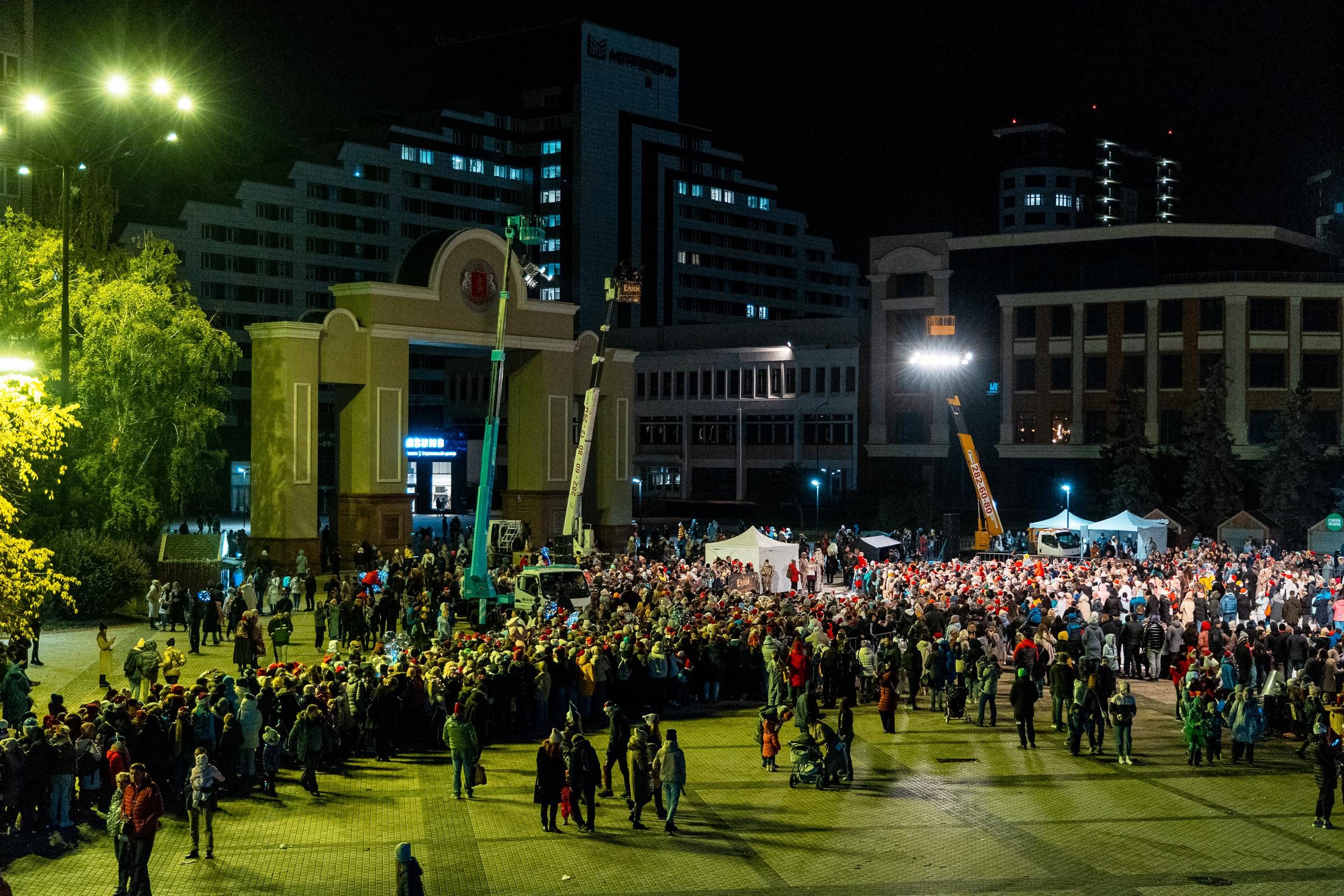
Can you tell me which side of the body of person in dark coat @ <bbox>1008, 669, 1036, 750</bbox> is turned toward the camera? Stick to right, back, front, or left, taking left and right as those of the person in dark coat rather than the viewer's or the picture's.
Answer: back

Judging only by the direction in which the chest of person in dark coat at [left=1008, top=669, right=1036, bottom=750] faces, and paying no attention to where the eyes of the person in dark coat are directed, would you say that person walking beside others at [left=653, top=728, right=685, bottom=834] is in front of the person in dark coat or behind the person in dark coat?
behind

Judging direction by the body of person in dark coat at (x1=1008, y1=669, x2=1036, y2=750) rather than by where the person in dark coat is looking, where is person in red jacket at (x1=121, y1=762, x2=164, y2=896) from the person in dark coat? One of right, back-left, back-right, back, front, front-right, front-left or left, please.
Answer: back-left

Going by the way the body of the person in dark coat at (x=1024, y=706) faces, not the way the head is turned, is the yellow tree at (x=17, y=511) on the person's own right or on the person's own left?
on the person's own left

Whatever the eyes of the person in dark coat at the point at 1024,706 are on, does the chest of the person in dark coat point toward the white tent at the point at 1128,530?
yes

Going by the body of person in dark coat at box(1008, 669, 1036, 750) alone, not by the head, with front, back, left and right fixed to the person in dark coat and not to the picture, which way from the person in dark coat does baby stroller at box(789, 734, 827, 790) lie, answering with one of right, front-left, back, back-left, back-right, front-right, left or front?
back-left

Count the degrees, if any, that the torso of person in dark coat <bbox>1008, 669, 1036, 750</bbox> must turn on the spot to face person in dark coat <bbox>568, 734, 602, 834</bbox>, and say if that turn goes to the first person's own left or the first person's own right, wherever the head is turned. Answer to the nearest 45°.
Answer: approximately 135° to the first person's own left
